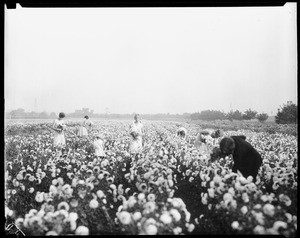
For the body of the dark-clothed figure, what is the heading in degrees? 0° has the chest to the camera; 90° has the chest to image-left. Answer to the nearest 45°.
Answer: approximately 90°

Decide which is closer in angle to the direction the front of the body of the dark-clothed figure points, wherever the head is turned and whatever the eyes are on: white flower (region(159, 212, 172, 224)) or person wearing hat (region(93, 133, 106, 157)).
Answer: the person wearing hat

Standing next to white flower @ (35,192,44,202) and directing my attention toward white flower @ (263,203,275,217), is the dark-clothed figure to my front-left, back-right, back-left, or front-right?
front-left

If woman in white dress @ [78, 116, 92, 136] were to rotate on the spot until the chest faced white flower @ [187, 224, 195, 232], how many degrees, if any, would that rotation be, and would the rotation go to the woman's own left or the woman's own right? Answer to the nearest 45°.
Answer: approximately 45° to the woman's own right

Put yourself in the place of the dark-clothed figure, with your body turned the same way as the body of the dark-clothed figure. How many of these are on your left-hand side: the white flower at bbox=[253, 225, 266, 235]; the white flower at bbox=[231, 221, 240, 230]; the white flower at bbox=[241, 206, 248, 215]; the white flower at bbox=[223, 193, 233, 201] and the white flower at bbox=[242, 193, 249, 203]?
5

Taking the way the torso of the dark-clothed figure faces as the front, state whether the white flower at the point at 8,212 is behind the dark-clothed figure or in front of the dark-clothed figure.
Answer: in front

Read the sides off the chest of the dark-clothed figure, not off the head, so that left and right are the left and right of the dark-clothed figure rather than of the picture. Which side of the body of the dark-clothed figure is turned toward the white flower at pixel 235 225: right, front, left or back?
left

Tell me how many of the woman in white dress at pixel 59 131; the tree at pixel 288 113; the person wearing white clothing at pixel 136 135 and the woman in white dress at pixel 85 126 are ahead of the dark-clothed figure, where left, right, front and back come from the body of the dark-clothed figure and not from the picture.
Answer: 3

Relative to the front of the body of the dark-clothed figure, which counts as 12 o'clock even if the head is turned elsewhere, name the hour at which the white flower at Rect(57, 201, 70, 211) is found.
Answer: The white flower is roughly at 11 o'clock from the dark-clothed figure.

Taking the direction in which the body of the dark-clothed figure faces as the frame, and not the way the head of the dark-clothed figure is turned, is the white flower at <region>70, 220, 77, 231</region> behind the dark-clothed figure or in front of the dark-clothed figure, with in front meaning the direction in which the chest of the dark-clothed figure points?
in front
